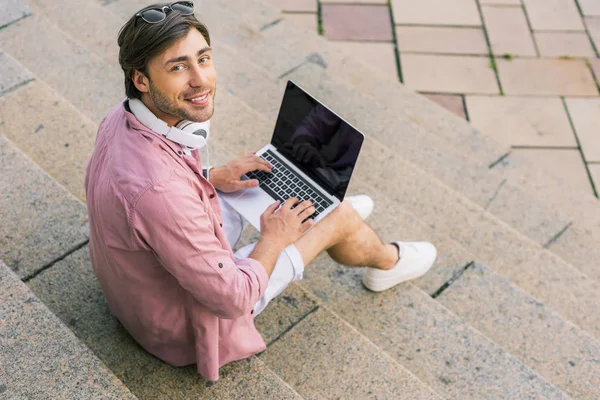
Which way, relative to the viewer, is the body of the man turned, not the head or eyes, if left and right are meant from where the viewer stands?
facing away from the viewer and to the right of the viewer

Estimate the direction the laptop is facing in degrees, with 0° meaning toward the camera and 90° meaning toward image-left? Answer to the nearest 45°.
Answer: approximately 45°
